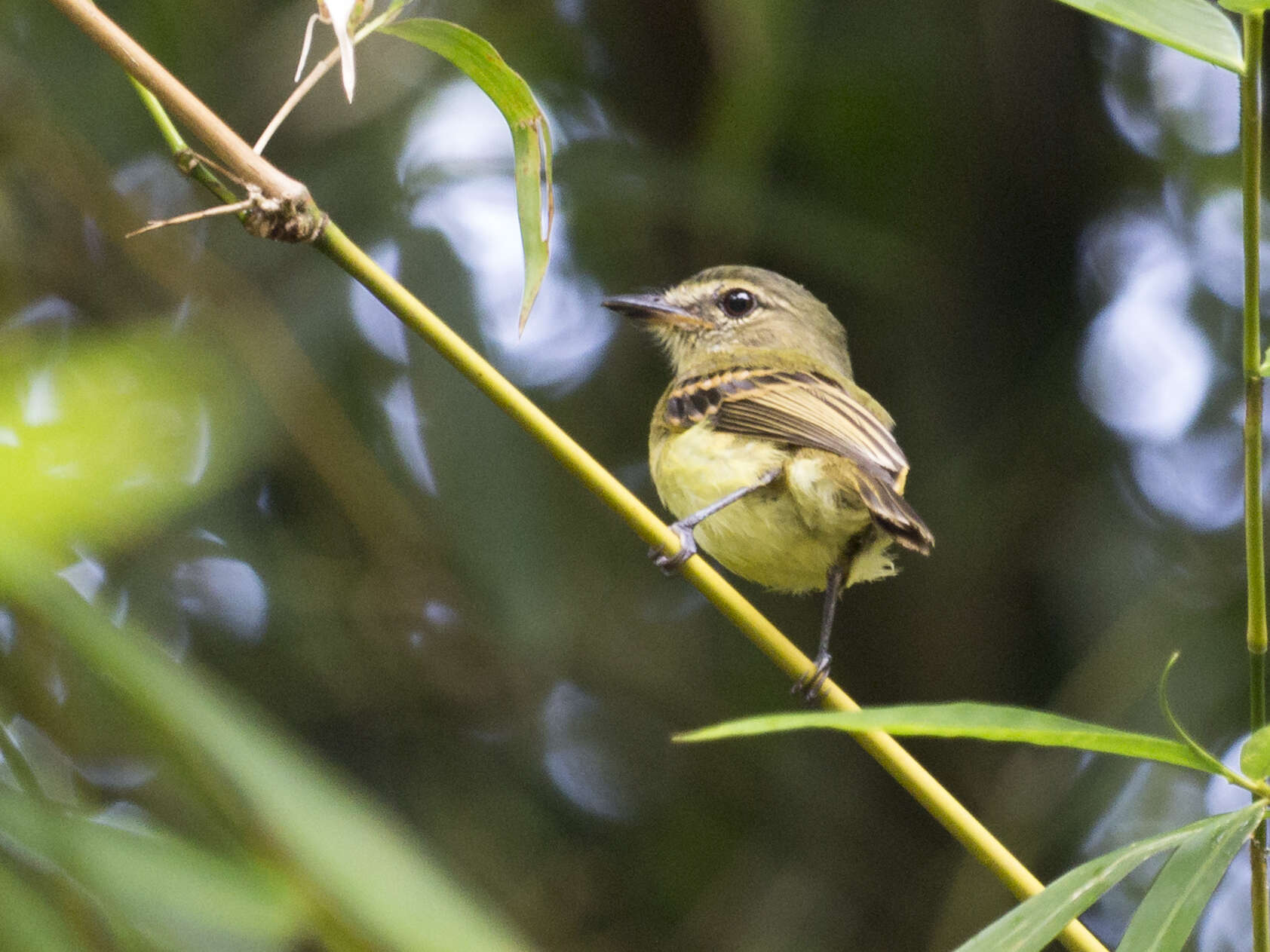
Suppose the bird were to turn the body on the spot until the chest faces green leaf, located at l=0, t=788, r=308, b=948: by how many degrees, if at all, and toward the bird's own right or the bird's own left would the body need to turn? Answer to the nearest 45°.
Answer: approximately 45° to the bird's own left

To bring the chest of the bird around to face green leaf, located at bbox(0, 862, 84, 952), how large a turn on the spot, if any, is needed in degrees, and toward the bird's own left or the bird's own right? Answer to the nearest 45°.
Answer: approximately 45° to the bird's own left

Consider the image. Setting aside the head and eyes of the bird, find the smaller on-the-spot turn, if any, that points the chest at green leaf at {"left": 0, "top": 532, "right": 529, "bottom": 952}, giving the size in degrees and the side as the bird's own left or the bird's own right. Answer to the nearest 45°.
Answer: approximately 45° to the bird's own left

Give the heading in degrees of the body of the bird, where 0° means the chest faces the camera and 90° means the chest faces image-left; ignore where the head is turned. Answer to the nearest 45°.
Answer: approximately 90°
